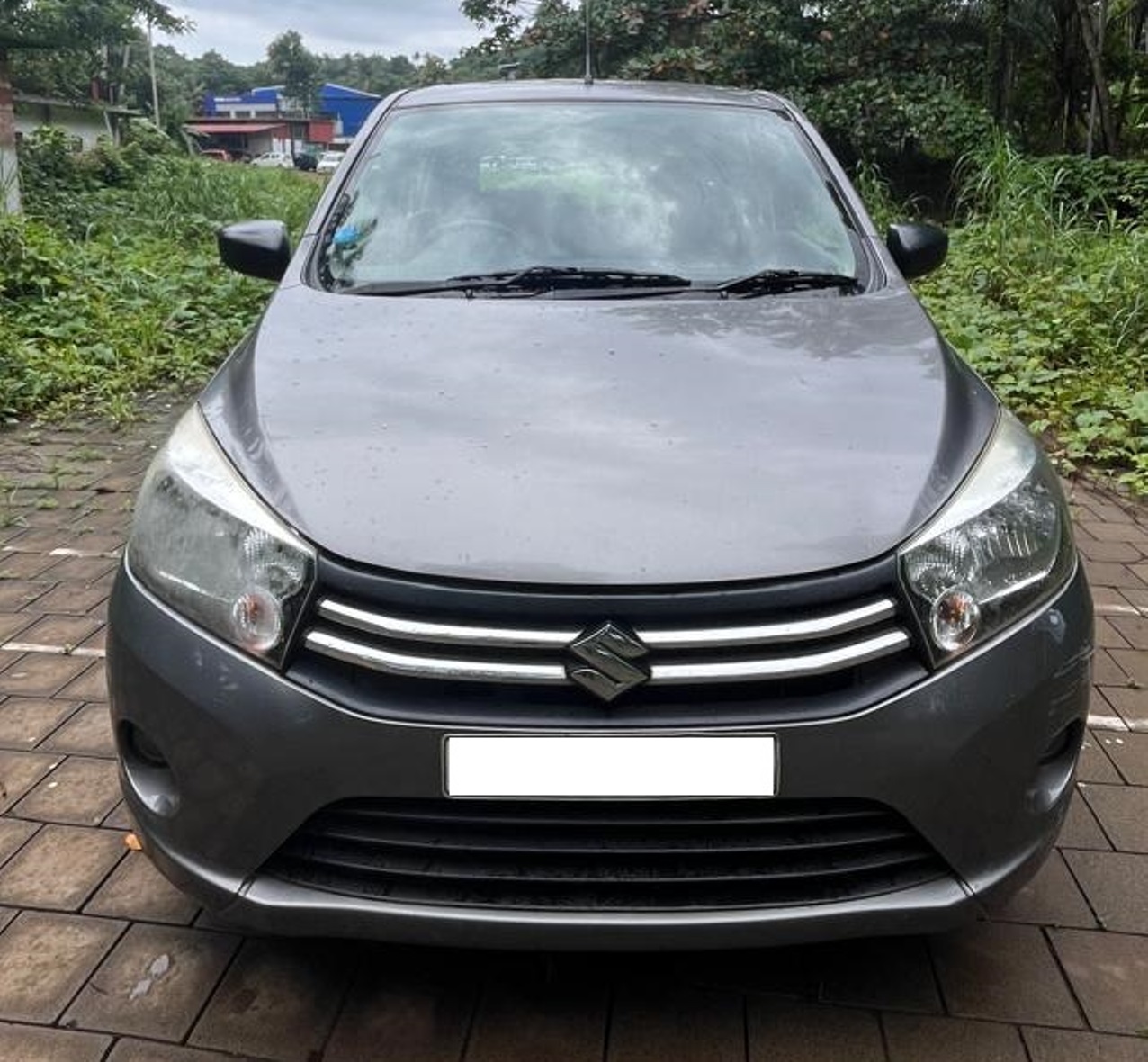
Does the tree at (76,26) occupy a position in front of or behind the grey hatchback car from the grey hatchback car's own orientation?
behind

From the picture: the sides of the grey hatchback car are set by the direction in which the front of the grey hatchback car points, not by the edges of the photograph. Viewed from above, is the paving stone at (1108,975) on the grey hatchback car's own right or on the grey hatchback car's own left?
on the grey hatchback car's own left

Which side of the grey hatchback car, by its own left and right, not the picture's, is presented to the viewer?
front

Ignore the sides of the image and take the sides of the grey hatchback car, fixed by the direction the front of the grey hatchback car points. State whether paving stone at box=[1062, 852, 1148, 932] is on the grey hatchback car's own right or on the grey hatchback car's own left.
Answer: on the grey hatchback car's own left

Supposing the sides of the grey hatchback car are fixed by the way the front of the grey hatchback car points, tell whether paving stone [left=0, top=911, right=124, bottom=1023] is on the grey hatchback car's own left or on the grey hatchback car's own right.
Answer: on the grey hatchback car's own right

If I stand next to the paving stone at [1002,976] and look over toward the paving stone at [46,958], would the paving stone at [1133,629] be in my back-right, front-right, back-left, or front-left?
back-right

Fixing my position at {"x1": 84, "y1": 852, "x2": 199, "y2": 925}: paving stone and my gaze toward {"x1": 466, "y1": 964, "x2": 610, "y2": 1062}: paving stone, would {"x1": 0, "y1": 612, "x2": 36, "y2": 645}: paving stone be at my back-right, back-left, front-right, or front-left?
back-left

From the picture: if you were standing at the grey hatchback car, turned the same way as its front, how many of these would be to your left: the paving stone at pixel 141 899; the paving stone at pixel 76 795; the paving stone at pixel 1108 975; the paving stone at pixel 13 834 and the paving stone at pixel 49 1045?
1
